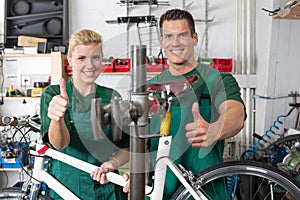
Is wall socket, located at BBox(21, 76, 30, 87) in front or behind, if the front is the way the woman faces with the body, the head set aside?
behind

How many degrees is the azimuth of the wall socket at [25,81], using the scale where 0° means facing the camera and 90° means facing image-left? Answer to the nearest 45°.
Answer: approximately 0°

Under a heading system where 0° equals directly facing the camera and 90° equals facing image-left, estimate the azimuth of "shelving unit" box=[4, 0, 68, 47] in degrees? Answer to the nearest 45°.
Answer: approximately 0°
